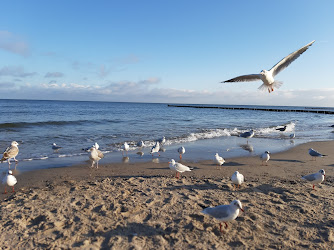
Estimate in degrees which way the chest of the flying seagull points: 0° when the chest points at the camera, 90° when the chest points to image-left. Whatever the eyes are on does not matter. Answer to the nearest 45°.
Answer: approximately 45°
